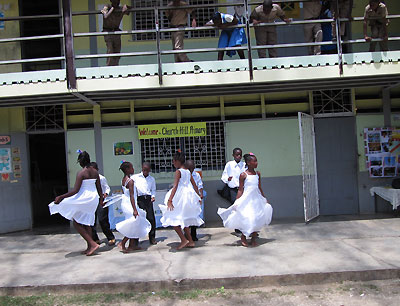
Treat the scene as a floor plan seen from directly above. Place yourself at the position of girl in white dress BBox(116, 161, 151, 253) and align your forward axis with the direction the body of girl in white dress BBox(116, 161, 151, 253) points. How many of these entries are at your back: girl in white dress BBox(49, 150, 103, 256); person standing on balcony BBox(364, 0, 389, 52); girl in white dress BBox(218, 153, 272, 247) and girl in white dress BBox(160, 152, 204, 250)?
1

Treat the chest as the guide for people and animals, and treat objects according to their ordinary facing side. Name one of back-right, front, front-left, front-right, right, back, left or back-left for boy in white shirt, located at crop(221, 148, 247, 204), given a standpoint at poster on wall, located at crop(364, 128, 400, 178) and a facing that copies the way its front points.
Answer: front-right

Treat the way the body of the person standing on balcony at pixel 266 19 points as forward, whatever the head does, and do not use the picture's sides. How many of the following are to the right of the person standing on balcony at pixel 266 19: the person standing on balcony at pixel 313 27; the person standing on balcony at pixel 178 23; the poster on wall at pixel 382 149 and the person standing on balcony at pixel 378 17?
1

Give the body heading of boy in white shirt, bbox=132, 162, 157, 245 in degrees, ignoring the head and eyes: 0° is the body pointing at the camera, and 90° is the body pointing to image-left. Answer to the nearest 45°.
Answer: approximately 0°

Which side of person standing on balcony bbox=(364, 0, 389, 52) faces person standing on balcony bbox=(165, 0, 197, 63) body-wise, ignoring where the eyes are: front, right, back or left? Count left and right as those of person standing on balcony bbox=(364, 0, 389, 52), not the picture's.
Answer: right
